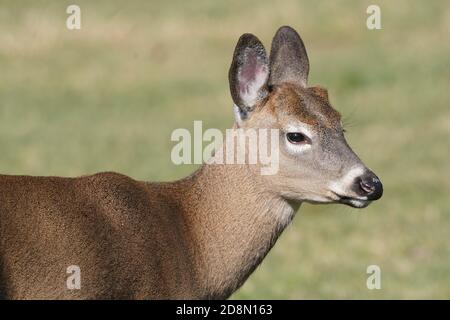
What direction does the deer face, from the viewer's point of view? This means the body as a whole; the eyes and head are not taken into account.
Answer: to the viewer's right
